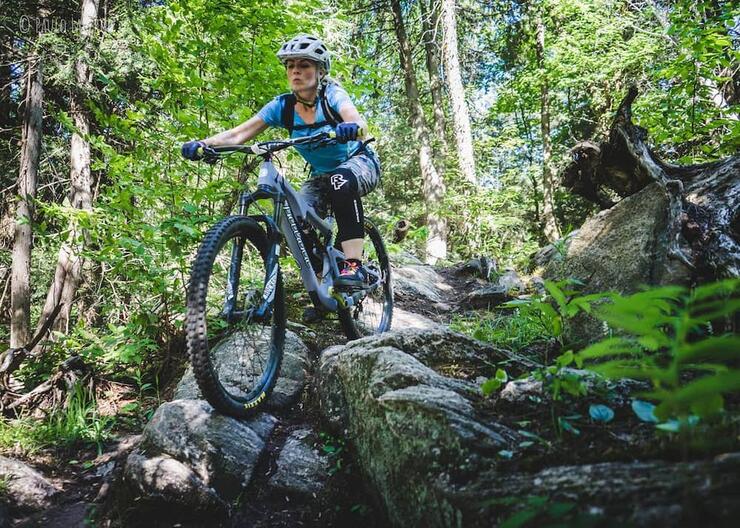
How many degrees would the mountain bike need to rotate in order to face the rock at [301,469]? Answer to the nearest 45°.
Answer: approximately 45° to its left

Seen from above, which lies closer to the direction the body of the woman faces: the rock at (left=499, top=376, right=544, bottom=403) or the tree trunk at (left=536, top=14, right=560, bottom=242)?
the rock

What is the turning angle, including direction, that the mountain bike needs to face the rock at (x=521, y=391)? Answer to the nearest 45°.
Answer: approximately 90° to its left

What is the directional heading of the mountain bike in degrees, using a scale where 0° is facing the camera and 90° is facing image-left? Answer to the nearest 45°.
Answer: approximately 45°

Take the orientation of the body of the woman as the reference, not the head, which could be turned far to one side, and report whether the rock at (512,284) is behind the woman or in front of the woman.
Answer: behind

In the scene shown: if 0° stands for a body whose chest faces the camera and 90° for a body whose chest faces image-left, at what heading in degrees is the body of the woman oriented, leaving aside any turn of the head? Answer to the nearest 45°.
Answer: approximately 45°

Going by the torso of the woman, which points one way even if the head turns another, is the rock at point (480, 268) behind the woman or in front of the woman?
behind
